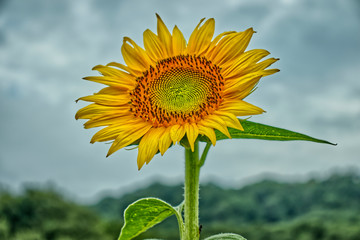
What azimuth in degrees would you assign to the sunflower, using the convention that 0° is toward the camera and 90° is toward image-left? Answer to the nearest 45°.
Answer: approximately 0°
